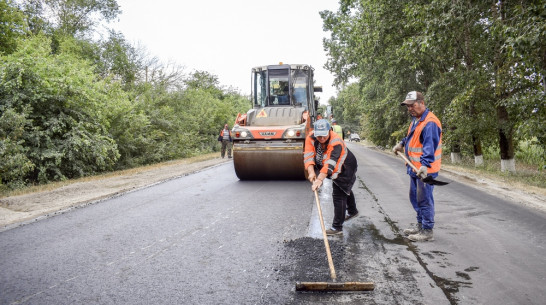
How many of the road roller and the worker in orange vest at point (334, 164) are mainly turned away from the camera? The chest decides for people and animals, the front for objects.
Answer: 0

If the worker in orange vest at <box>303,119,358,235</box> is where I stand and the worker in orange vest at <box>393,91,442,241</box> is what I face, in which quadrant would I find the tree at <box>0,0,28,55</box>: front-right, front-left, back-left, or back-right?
back-left

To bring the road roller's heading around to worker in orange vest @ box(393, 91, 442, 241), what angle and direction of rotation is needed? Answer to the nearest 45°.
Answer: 0° — it already faces them

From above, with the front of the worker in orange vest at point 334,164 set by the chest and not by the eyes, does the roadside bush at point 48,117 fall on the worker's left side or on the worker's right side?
on the worker's right side

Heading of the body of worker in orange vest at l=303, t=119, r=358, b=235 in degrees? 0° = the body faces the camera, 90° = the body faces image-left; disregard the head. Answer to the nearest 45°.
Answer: approximately 45°

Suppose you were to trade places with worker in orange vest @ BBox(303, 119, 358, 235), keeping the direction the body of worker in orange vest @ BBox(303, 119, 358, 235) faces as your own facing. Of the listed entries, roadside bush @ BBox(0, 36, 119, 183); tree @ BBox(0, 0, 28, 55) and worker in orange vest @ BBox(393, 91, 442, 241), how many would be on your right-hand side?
2

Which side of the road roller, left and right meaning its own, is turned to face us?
front

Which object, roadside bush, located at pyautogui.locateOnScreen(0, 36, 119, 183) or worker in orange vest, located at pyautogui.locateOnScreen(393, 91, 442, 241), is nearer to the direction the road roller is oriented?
the worker in orange vest

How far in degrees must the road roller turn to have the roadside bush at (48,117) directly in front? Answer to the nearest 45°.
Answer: approximately 90° to its right

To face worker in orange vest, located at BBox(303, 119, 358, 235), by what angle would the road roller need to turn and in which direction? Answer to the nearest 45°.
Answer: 0° — it already faces them

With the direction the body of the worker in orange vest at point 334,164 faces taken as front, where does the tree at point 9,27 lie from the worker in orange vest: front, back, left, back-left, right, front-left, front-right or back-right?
right

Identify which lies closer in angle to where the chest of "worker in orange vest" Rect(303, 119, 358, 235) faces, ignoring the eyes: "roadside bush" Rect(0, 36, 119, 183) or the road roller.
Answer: the roadside bush
